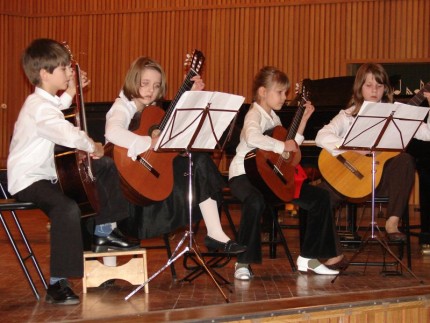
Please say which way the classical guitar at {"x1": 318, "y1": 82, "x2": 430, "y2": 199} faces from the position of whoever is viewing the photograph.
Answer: facing the viewer

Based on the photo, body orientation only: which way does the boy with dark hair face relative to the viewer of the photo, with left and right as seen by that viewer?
facing to the right of the viewer

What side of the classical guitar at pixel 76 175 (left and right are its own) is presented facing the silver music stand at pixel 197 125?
front

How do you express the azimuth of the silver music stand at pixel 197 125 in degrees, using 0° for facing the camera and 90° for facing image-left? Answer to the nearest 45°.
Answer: approximately 135°

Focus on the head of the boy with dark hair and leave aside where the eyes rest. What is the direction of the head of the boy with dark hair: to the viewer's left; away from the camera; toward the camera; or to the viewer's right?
to the viewer's right

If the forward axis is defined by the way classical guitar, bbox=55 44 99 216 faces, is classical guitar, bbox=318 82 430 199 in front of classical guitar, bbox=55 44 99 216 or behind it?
in front

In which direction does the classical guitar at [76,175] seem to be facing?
to the viewer's right
